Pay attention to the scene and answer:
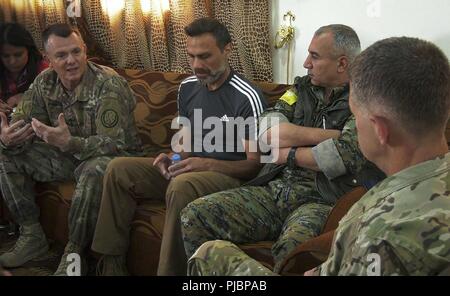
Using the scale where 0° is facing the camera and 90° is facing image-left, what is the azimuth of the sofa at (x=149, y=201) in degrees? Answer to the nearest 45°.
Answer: approximately 45°

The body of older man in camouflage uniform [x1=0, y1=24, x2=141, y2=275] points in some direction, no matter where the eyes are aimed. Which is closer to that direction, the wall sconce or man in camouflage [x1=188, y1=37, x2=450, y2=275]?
the man in camouflage

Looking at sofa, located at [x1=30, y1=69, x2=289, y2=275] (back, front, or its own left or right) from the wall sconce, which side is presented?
back

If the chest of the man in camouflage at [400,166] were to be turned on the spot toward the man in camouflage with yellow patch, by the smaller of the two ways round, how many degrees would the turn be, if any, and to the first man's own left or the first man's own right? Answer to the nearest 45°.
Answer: approximately 45° to the first man's own right

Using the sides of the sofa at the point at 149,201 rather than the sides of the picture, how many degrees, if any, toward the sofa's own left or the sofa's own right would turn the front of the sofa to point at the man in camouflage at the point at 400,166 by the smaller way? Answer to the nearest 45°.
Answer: approximately 45° to the sofa's own left

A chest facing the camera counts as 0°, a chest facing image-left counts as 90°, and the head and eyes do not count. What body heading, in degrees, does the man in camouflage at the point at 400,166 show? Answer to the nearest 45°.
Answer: approximately 135°

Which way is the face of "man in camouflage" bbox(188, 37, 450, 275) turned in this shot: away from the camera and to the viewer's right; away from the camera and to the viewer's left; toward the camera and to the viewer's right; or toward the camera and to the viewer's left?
away from the camera and to the viewer's left

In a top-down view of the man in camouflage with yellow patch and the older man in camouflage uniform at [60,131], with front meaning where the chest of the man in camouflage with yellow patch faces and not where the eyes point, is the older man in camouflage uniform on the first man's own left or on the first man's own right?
on the first man's own right

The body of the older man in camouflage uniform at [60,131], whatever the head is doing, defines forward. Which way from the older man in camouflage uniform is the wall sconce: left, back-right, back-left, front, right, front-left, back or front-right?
back-left
